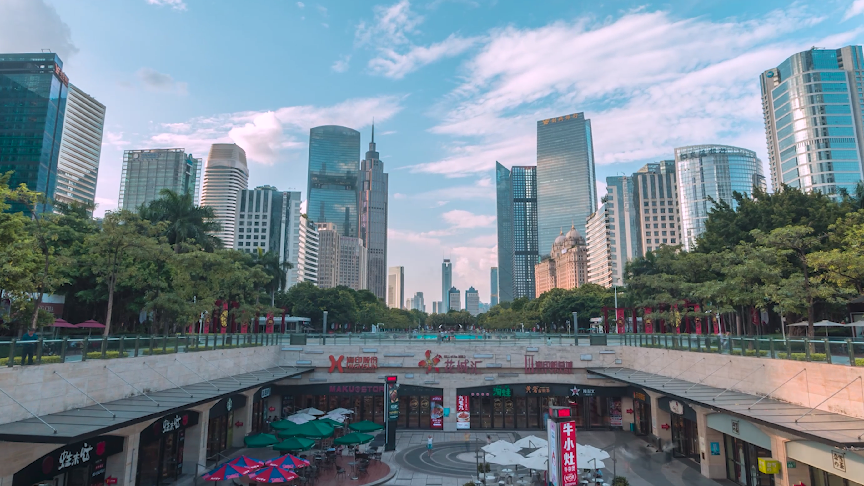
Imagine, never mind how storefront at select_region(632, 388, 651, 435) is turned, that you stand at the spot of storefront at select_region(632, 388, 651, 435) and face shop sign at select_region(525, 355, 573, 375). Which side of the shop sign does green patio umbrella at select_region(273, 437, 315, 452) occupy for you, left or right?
left

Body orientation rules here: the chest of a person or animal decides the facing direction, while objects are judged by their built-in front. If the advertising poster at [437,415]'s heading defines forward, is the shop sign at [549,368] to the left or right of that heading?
on its left

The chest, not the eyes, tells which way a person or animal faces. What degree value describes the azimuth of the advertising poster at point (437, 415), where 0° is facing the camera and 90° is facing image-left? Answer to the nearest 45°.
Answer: approximately 0°

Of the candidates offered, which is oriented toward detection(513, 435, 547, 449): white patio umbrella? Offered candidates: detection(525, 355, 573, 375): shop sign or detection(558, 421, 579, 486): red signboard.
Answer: the shop sign

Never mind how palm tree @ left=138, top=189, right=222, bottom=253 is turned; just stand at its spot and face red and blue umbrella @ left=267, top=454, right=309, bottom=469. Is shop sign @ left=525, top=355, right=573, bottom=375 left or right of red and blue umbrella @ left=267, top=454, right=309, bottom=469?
left

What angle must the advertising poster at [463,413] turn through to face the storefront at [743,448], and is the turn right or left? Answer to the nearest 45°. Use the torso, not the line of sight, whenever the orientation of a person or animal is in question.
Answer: approximately 45° to its left

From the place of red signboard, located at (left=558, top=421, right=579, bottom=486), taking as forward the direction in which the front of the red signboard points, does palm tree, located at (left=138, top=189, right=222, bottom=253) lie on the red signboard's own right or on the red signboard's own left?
on the red signboard's own right

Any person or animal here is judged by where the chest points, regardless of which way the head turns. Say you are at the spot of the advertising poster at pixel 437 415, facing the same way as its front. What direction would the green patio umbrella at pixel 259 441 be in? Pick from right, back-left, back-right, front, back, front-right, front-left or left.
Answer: front-right
